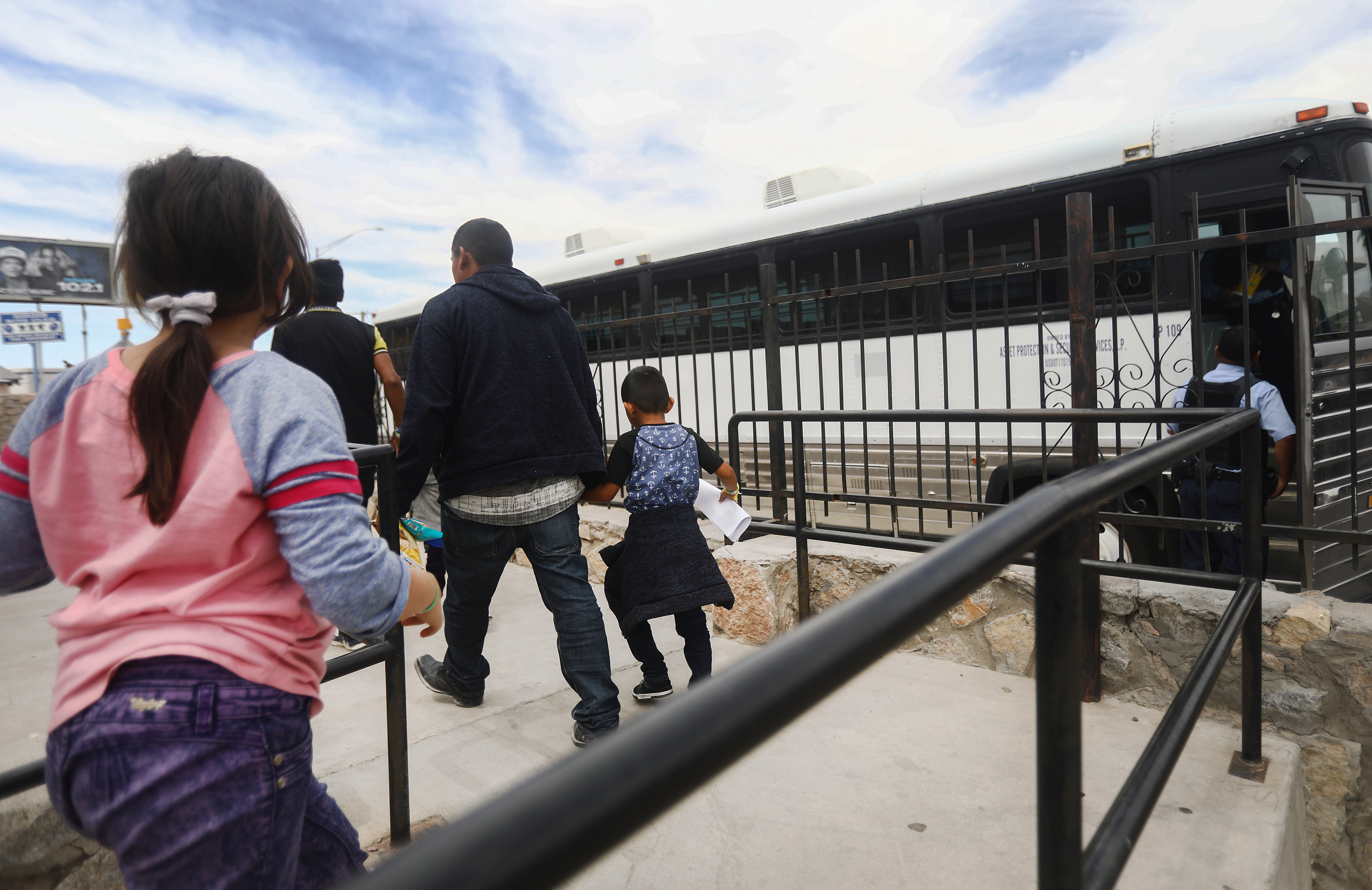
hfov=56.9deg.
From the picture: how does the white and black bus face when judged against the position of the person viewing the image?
facing the viewer and to the right of the viewer

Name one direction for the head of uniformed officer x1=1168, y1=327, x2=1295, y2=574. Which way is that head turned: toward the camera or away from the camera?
away from the camera

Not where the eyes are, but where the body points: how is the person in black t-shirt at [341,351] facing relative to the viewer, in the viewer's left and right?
facing away from the viewer

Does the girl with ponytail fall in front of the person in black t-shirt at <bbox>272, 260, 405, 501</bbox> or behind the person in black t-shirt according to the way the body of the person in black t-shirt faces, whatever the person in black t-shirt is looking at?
behind

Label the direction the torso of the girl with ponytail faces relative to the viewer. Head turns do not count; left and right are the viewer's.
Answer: facing away from the viewer and to the right of the viewer

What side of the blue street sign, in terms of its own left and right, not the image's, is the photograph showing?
front

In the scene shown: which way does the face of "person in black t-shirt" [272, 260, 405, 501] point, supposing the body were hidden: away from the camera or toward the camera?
away from the camera

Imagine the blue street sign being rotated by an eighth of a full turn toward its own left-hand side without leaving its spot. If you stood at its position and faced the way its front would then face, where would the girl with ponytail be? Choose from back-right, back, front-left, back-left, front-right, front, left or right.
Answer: front-right

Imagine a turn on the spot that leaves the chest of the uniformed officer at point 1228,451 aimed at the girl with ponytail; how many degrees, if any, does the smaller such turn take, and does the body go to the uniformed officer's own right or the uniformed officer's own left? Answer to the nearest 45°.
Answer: approximately 180°

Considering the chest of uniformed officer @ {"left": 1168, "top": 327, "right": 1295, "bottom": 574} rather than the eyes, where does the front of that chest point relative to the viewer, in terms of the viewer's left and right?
facing away from the viewer

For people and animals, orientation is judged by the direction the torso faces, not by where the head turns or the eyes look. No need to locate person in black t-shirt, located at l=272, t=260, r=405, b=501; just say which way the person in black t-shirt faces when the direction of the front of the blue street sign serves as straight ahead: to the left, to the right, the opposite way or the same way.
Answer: the opposite way

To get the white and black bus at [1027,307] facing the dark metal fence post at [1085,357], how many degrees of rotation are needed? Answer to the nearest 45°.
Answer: approximately 45° to its right

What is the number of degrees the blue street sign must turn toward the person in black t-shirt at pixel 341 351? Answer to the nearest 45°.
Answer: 0° — it already faces them

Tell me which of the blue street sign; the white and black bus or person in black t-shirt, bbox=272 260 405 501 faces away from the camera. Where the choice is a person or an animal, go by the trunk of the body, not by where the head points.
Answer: the person in black t-shirt
